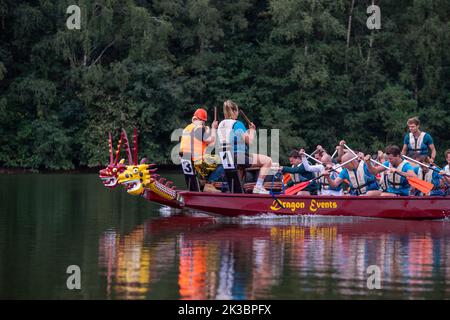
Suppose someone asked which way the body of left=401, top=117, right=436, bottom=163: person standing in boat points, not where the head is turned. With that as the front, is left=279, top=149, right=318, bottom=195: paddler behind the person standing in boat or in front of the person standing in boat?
in front

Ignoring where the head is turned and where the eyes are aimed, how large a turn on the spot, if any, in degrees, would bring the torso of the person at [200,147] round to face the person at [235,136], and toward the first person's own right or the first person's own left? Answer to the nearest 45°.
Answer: approximately 45° to the first person's own right

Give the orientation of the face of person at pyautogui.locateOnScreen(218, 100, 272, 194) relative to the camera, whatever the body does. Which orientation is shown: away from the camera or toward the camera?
away from the camera

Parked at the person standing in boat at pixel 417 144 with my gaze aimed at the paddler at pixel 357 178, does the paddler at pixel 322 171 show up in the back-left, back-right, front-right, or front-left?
front-right

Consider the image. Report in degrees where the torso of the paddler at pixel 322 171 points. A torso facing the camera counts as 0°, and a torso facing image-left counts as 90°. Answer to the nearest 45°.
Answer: approximately 45°

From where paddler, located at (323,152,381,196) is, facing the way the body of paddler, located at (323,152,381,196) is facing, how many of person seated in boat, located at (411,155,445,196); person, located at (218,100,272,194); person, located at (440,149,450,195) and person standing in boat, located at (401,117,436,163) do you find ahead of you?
1

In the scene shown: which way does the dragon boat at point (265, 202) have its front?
to the viewer's left

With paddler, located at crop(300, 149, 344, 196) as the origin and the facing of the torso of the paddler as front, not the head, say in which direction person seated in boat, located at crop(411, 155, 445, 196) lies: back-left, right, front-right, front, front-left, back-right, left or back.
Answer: back-left

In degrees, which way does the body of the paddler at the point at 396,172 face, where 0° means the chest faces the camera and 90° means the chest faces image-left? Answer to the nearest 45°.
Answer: approximately 45°

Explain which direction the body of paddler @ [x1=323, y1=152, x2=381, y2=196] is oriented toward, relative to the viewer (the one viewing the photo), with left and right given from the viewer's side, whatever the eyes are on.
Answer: facing the viewer and to the left of the viewer
